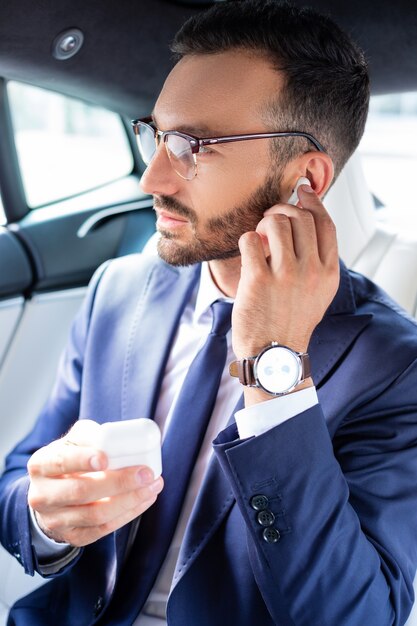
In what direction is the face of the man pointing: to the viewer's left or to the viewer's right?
to the viewer's left

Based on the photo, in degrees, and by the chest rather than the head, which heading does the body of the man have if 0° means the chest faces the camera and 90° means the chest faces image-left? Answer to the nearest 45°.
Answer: approximately 45°
